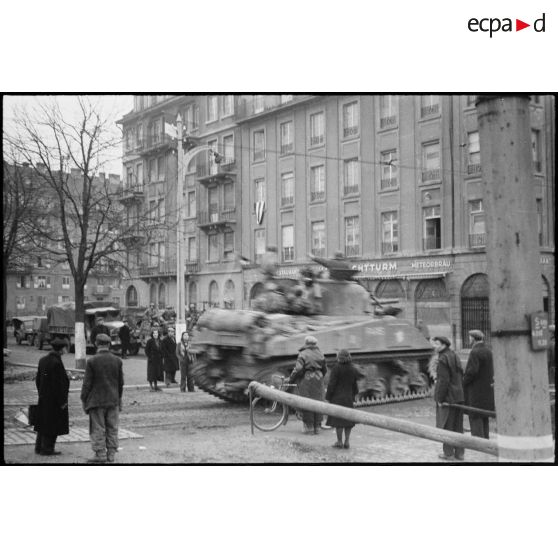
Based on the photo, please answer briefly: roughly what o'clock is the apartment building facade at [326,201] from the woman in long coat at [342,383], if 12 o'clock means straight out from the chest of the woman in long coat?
The apartment building facade is roughly at 12 o'clock from the woman in long coat.

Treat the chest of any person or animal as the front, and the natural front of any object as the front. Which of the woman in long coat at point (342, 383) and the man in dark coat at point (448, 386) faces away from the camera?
the woman in long coat

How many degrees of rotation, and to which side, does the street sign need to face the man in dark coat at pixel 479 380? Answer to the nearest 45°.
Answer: approximately 180°

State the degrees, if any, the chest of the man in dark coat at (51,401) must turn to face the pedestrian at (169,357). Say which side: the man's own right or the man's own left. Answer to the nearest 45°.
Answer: approximately 45° to the man's own left

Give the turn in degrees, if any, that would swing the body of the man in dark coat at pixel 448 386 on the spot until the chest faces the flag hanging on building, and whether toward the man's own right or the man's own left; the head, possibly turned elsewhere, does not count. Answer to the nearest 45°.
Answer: approximately 45° to the man's own right

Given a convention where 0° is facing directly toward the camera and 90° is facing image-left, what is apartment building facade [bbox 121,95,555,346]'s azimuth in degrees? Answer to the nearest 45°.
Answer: approximately 45°

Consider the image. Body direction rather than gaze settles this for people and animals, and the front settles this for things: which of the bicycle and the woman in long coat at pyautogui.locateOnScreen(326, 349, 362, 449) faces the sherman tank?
the woman in long coat

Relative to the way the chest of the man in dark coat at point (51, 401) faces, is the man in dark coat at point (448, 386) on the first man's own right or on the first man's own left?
on the first man's own right

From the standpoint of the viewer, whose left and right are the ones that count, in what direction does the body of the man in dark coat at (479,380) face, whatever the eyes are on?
facing away from the viewer and to the left of the viewer

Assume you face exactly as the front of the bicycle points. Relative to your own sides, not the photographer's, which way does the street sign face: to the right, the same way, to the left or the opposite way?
to the left

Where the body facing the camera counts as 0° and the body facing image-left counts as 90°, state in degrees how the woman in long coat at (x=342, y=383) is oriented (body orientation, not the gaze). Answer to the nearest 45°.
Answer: approximately 180°

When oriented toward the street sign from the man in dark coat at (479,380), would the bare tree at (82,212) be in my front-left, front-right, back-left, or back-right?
back-right
